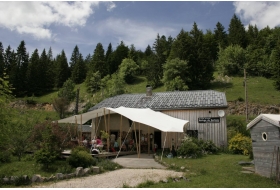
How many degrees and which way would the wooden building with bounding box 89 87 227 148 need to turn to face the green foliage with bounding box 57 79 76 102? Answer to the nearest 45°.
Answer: approximately 135° to its right

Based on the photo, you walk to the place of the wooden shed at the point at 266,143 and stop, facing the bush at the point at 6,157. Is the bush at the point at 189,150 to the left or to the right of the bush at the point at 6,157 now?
right

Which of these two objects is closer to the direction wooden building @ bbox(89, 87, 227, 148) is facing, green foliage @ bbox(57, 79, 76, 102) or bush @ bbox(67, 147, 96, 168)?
the bush

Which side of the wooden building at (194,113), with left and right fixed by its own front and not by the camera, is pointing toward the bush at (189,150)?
front

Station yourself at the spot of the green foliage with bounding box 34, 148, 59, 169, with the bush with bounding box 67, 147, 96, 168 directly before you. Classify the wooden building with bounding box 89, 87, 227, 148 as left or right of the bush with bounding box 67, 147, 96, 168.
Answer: left

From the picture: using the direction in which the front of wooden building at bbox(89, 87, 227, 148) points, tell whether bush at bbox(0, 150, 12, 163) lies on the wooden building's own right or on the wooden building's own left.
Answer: on the wooden building's own right

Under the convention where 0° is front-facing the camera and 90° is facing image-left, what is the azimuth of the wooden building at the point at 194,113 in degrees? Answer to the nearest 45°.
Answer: approximately 0°

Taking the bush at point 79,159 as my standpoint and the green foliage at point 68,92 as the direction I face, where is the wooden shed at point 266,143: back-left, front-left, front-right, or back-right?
back-right

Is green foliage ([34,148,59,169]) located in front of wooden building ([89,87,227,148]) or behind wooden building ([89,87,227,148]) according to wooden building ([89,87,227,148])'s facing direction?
in front
